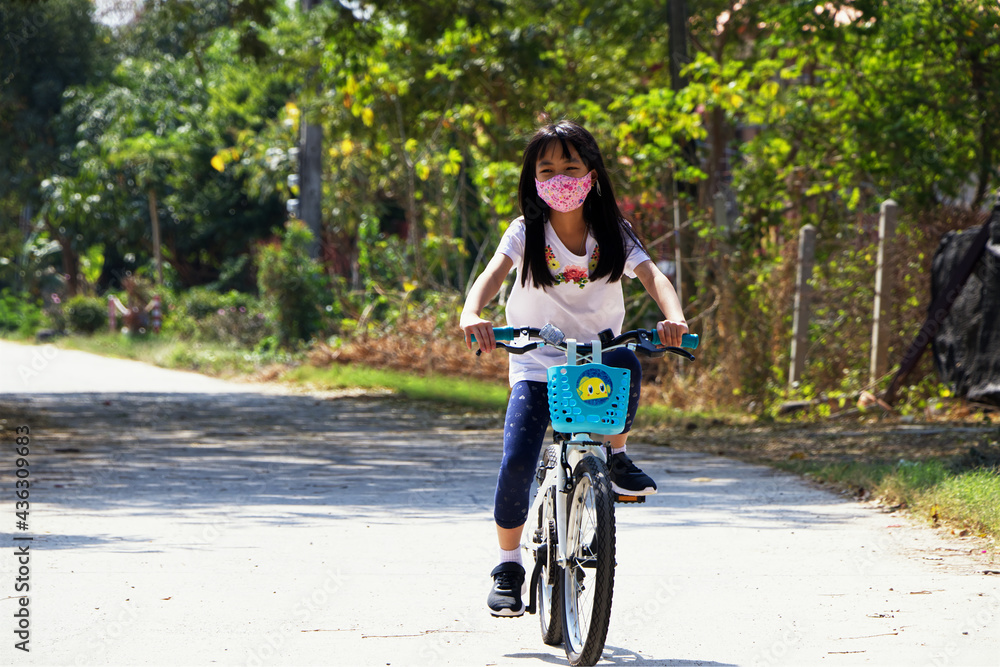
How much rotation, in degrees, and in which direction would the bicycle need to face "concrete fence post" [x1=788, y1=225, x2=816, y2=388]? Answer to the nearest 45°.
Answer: approximately 180°

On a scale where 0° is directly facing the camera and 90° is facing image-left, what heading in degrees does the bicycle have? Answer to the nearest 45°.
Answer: approximately 0°

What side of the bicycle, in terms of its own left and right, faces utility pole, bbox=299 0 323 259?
back

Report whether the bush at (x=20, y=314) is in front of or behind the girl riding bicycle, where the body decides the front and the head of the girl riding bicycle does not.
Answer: behind

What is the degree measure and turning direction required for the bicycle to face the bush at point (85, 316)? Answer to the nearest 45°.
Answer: approximately 135° to its right

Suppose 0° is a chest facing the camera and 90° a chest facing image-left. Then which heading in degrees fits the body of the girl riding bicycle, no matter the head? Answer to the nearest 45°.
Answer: approximately 0°

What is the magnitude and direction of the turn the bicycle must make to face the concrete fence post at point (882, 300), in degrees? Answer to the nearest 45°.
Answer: approximately 180°

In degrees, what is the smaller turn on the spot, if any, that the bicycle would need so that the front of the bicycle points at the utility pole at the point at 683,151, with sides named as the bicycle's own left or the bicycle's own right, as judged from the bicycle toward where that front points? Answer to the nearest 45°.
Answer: approximately 180°

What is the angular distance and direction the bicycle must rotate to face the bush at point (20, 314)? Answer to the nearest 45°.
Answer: approximately 135° to its right
